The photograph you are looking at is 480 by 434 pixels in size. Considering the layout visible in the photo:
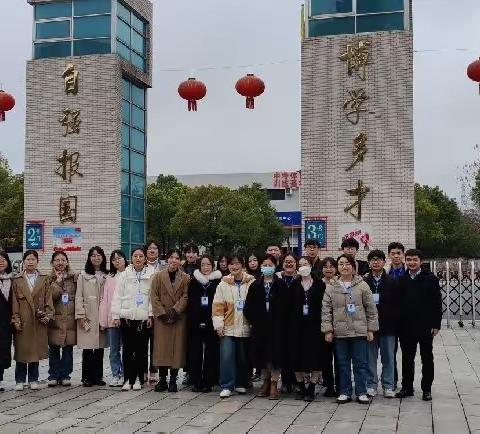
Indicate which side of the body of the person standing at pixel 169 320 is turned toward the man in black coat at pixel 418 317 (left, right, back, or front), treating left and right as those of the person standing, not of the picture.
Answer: left

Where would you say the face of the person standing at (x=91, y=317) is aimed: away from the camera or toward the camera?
toward the camera

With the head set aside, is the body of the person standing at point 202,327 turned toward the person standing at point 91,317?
no

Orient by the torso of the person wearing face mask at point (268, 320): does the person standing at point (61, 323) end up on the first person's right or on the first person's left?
on the first person's right

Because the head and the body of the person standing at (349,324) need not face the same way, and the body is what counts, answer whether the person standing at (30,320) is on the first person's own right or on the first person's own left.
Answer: on the first person's own right

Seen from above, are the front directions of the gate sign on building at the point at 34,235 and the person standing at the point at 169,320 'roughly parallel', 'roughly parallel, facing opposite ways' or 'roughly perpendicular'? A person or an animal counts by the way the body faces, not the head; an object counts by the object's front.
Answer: roughly parallel

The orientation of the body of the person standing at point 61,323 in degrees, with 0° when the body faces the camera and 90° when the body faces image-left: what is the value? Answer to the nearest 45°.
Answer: approximately 0°

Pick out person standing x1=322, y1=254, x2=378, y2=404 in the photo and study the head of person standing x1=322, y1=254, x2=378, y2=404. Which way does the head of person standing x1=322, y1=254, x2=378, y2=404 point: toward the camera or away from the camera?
toward the camera

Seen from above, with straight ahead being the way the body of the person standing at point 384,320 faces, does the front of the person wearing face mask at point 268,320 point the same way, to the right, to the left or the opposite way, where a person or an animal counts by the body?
the same way

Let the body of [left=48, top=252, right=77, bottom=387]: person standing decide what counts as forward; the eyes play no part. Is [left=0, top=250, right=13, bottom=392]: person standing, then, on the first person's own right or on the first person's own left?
on the first person's own right

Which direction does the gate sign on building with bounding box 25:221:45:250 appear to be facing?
toward the camera

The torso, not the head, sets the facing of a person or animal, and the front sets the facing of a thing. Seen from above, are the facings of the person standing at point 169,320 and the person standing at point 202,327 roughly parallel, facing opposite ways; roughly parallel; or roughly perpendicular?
roughly parallel

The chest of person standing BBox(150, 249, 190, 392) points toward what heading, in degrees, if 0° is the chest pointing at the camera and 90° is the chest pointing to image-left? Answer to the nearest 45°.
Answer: approximately 0°

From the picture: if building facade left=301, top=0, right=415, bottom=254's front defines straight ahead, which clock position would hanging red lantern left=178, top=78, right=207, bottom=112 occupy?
The hanging red lantern is roughly at 2 o'clock from the building facade.

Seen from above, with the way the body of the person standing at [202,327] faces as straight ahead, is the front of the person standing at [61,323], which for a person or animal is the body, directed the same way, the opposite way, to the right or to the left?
the same way

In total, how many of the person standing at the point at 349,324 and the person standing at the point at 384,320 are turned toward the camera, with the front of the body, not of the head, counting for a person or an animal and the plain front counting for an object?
2

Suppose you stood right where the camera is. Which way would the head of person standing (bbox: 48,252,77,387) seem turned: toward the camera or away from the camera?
toward the camera

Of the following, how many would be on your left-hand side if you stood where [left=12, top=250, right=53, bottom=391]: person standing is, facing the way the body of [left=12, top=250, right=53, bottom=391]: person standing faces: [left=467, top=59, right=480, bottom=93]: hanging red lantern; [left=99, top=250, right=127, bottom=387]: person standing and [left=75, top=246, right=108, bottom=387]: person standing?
3

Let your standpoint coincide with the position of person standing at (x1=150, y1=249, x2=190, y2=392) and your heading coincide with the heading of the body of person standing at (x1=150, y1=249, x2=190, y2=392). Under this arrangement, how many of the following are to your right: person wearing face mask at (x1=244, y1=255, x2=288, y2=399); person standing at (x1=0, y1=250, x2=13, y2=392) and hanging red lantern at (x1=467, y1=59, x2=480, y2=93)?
1

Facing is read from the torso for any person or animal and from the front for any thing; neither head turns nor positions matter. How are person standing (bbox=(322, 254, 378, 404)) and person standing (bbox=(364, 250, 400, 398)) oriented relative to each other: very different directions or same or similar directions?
same or similar directions

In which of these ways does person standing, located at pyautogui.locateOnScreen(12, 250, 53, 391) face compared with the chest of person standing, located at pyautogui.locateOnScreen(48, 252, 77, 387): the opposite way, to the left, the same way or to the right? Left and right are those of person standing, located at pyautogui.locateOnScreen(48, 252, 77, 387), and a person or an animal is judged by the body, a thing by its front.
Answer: the same way
